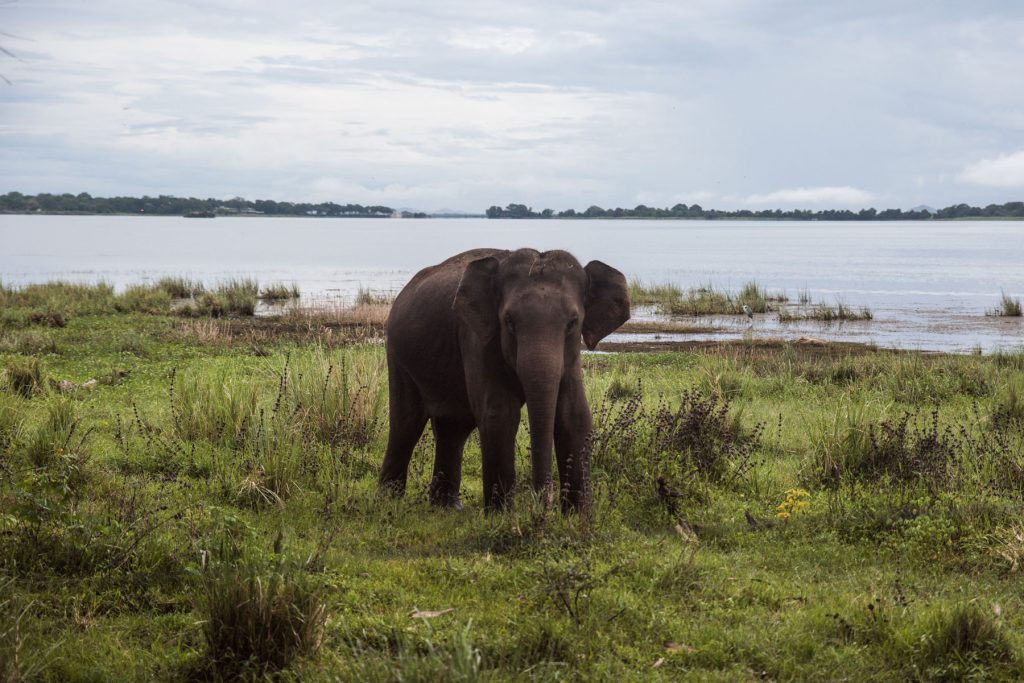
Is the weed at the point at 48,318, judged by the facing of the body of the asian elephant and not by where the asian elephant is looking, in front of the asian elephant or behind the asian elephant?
behind

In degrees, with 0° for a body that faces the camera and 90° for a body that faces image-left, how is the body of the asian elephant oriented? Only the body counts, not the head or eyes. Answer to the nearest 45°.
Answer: approximately 315°

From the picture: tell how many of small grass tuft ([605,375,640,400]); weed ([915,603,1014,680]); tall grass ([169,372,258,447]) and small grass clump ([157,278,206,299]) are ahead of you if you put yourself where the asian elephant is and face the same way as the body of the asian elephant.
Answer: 1

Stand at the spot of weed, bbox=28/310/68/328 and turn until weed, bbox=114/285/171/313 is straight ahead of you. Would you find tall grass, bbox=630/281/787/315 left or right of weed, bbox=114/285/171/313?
right

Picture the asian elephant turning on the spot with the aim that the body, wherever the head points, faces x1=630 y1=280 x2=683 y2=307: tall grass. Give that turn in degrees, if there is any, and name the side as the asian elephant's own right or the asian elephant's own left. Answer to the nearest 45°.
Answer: approximately 135° to the asian elephant's own left

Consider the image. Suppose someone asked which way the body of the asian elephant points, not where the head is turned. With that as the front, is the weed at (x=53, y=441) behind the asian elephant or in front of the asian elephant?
behind

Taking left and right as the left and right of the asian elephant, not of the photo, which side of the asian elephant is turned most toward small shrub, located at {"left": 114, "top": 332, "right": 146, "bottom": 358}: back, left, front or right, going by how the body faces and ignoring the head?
back

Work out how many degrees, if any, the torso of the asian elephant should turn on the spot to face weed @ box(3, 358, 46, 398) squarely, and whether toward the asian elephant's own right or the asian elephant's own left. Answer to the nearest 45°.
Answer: approximately 180°

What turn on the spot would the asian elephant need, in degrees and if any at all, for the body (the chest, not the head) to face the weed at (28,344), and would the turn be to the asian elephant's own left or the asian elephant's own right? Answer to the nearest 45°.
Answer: approximately 180°

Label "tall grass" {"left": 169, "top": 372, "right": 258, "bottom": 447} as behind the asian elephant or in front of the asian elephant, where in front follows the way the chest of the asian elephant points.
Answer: behind

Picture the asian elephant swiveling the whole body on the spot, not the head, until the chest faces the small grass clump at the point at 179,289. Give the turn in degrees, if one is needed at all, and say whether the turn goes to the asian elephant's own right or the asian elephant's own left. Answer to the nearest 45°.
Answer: approximately 135° to the asian elephant's own left

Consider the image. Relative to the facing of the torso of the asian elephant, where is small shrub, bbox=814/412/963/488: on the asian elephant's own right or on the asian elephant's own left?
on the asian elephant's own left

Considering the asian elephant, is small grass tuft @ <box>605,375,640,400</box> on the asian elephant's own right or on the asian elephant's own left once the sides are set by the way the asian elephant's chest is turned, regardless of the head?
on the asian elephant's own left
